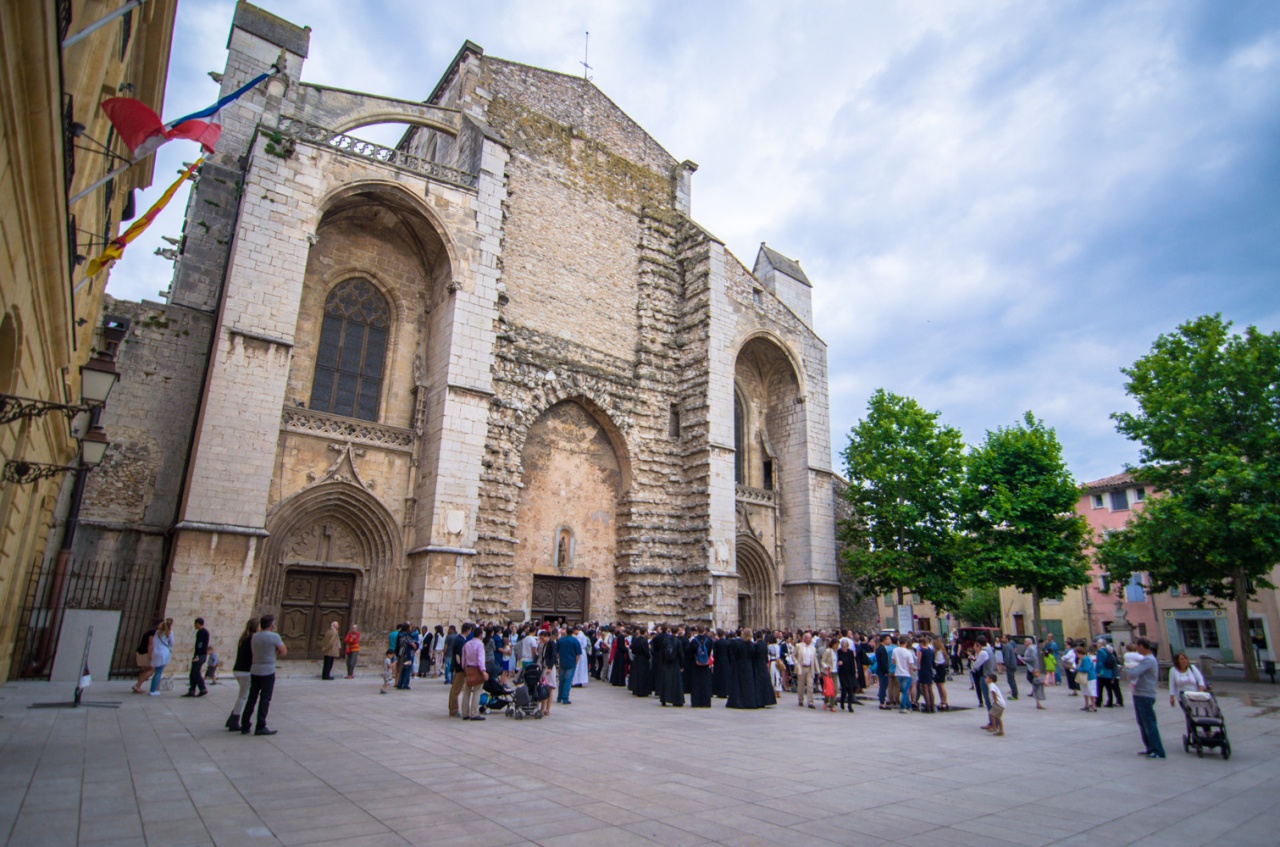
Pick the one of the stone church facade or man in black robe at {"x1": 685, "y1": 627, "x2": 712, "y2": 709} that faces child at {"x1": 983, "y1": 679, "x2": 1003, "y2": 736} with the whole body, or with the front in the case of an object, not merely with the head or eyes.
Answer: the stone church facade

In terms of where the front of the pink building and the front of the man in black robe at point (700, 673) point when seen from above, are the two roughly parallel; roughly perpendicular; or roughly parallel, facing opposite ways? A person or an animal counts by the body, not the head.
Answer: roughly perpendicular

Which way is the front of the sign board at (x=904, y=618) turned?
toward the camera

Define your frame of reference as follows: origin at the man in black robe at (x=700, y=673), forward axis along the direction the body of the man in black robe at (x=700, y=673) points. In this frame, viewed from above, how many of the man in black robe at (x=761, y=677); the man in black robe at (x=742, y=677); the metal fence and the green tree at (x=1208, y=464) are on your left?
1

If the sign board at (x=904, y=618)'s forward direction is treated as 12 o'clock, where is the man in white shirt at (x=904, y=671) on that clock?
The man in white shirt is roughly at 12 o'clock from the sign board.

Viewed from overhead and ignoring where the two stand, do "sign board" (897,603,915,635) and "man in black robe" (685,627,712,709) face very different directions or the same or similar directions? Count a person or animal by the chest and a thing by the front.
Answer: very different directions

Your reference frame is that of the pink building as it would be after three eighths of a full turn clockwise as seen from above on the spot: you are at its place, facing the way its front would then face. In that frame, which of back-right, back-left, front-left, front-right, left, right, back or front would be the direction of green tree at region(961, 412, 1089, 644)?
back

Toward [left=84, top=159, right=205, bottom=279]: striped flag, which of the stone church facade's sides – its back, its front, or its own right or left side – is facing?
right

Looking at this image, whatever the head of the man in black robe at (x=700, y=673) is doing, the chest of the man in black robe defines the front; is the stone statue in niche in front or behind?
in front

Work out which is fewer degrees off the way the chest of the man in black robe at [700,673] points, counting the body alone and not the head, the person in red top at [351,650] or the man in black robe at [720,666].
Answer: the man in black robe

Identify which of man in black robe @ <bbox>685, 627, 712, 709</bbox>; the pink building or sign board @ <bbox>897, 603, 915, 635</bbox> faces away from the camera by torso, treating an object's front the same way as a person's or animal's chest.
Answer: the man in black robe

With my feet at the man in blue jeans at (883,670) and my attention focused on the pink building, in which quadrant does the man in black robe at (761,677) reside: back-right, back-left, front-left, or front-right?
back-left

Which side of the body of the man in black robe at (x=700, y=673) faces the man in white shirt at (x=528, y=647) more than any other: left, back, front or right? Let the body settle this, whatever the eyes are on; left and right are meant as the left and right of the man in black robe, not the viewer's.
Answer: left

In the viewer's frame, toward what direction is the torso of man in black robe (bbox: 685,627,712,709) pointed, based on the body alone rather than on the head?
away from the camera

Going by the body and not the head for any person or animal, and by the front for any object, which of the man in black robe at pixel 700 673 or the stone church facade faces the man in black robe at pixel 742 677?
the stone church facade
